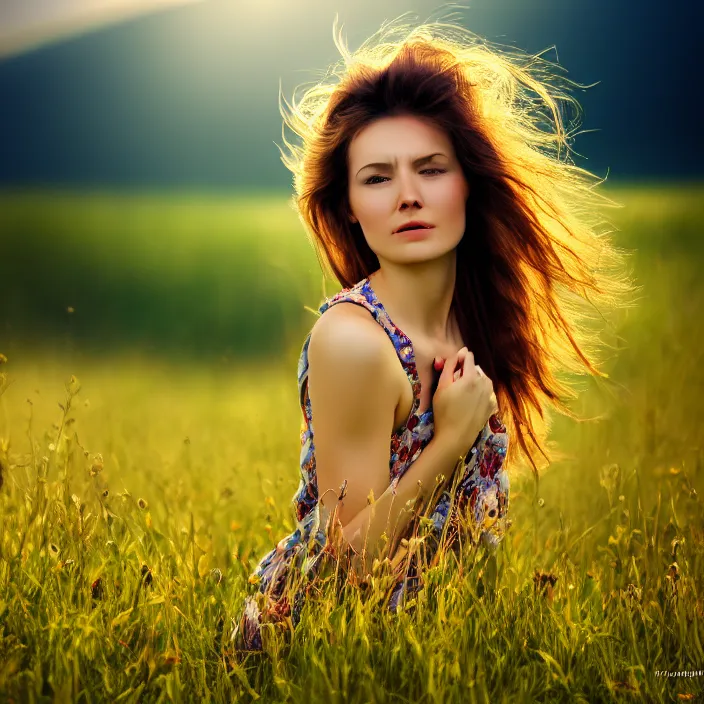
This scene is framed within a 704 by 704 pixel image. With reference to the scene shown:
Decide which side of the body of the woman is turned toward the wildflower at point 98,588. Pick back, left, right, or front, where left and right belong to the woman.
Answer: right

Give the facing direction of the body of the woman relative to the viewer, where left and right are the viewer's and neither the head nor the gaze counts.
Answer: facing the viewer and to the right of the viewer
